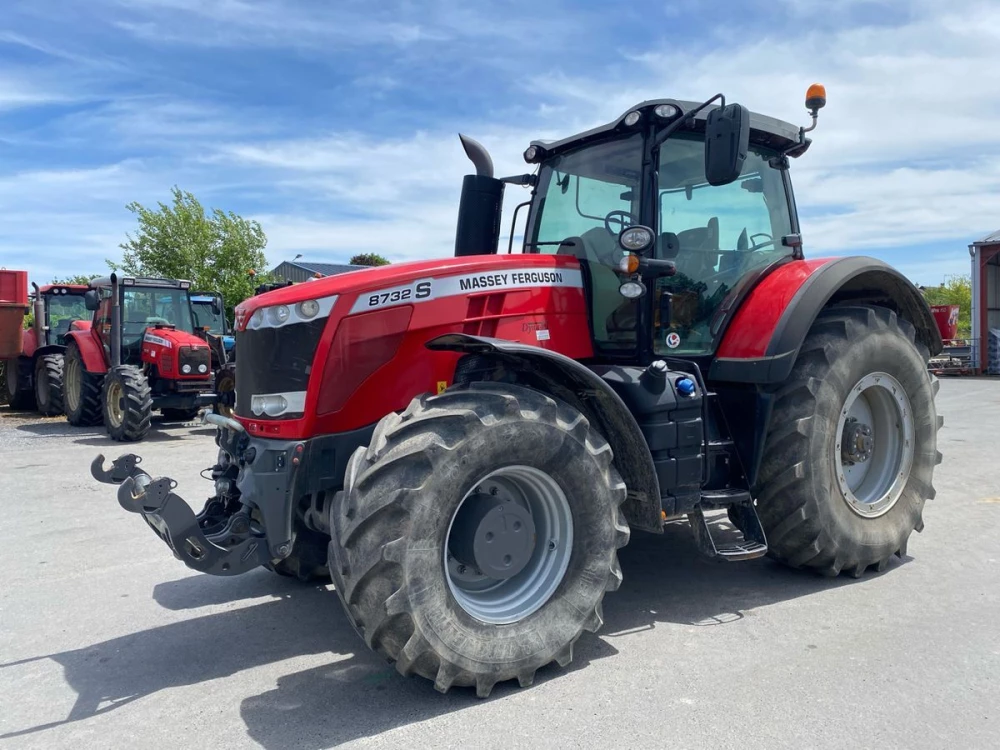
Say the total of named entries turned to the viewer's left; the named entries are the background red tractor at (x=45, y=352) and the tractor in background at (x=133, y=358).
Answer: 0

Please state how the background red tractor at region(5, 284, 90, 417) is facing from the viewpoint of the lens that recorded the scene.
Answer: facing the viewer and to the right of the viewer

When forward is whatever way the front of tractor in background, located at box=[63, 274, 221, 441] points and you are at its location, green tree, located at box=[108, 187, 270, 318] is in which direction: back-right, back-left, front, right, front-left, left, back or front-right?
back-left

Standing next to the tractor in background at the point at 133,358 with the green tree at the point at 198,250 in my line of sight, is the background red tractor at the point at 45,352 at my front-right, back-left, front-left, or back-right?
front-left

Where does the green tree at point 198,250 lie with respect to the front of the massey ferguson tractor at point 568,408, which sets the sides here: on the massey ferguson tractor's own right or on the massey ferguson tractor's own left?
on the massey ferguson tractor's own right

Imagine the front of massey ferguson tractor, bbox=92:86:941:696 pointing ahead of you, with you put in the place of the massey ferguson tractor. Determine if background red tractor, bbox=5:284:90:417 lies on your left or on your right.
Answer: on your right

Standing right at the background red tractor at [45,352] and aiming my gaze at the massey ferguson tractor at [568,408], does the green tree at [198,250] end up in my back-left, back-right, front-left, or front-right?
back-left

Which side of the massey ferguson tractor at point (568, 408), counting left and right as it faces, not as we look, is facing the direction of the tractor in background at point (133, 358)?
right

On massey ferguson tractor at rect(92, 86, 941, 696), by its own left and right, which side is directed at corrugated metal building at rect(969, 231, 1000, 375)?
back

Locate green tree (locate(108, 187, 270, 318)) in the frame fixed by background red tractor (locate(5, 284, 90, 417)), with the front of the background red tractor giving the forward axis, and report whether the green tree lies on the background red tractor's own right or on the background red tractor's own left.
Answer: on the background red tractor's own left

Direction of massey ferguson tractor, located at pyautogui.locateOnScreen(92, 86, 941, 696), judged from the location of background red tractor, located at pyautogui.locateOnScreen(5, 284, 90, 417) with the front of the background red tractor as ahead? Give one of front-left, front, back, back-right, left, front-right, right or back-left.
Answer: front-right

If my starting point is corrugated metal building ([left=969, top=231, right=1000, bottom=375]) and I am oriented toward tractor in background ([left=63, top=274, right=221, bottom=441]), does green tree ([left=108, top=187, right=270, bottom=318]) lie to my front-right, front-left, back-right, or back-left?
front-right

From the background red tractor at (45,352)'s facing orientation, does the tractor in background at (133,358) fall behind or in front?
in front

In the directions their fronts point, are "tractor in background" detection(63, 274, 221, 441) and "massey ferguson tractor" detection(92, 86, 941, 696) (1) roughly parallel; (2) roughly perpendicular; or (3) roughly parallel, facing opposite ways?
roughly perpendicular
